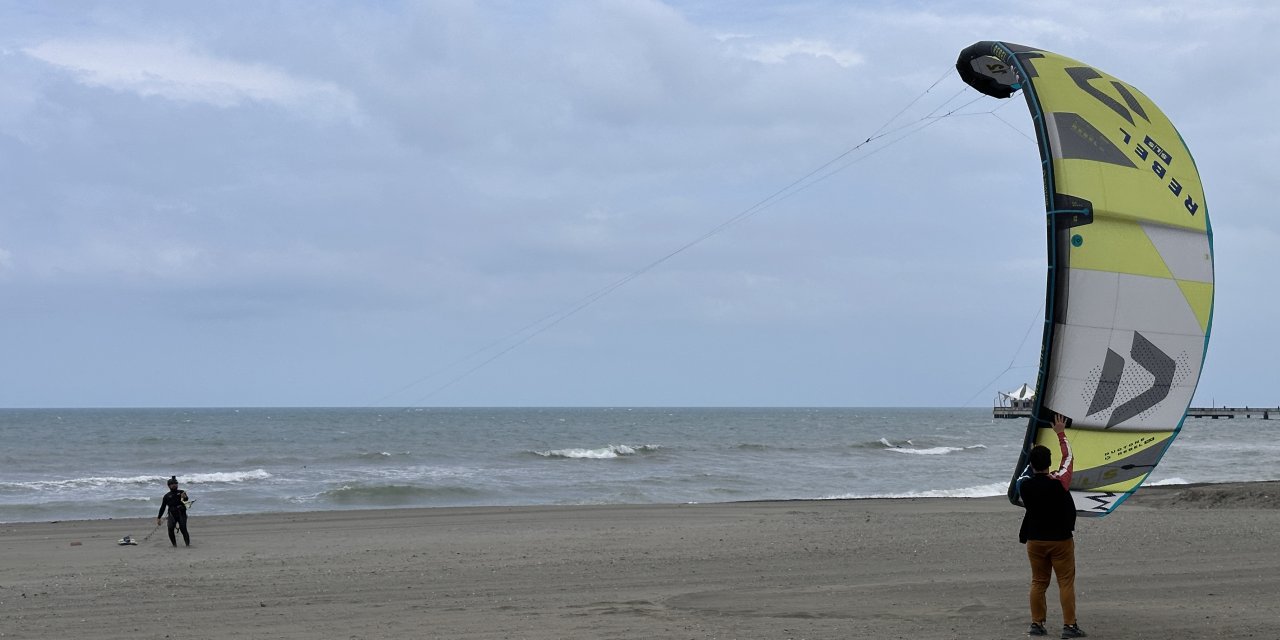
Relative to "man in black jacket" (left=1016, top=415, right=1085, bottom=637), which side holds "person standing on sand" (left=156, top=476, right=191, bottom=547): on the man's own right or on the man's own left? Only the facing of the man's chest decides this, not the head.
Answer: on the man's own left

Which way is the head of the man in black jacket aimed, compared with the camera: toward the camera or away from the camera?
away from the camera

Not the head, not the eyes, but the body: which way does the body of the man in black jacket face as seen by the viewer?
away from the camera
